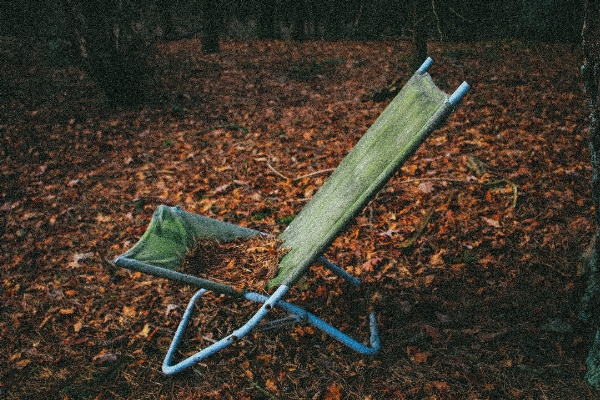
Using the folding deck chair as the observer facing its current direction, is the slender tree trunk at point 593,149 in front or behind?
behind

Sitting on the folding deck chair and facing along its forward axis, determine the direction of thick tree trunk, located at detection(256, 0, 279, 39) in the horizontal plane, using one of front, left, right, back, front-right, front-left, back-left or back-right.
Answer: right

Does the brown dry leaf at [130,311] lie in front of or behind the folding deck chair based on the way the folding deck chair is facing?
in front

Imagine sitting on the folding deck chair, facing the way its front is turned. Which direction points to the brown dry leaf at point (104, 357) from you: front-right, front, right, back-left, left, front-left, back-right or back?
front

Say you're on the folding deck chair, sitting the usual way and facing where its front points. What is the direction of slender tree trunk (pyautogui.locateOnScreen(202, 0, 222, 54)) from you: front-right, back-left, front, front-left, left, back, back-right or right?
right

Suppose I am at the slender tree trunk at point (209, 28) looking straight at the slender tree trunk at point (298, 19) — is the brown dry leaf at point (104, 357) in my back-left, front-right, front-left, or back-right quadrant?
back-right

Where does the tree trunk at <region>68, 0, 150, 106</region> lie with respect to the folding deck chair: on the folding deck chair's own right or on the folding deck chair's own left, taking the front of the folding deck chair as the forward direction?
on the folding deck chair's own right

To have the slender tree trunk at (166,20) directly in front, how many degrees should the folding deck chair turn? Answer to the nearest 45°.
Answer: approximately 90° to its right

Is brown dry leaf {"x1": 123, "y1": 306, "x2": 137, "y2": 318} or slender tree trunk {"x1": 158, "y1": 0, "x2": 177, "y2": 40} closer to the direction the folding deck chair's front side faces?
the brown dry leaf

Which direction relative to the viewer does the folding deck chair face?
to the viewer's left
